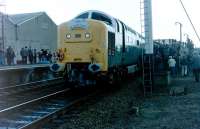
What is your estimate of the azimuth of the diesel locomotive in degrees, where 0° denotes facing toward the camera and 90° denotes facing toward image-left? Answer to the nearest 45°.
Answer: approximately 45°

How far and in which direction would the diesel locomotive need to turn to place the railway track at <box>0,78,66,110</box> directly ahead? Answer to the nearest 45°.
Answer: approximately 45° to its right

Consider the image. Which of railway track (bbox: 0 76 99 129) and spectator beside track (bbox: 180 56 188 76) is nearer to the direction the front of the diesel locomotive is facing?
the railway track

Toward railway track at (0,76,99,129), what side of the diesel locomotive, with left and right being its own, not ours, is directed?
front

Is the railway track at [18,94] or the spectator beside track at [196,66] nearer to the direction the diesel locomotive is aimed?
the railway track

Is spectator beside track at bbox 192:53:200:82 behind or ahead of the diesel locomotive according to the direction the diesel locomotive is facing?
behind
